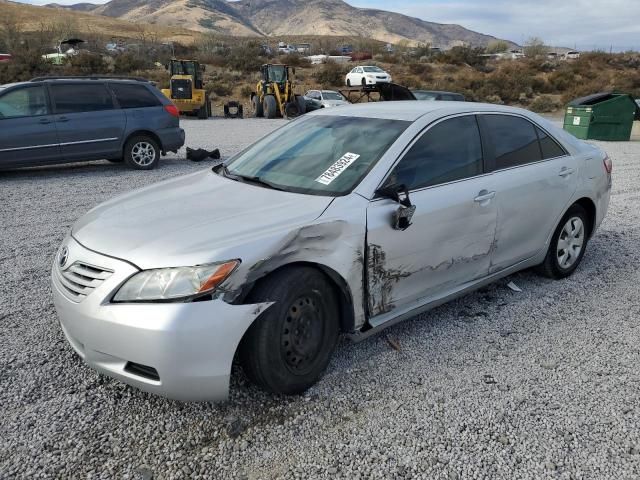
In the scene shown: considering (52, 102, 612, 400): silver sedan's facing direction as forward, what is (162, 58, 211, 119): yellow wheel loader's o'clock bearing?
The yellow wheel loader is roughly at 4 o'clock from the silver sedan.

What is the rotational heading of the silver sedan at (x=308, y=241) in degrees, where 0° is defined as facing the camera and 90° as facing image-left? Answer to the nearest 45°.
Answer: approximately 45°

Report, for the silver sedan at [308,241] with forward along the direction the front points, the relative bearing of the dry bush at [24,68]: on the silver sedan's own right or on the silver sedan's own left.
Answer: on the silver sedan's own right

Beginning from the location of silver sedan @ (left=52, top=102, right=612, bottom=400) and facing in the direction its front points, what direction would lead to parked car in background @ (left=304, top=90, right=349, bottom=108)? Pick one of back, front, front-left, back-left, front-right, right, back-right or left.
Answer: back-right

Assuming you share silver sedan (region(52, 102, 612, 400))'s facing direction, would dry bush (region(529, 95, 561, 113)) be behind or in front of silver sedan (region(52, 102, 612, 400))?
behind
